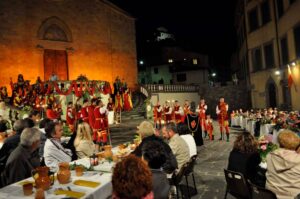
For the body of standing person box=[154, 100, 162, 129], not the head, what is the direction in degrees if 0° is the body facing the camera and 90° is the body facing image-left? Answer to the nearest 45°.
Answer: approximately 0°

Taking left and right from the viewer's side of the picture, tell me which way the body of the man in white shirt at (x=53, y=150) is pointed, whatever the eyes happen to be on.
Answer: facing to the right of the viewer

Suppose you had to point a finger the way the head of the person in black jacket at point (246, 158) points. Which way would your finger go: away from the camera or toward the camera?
away from the camera

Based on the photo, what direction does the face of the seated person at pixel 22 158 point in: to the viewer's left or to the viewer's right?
to the viewer's right

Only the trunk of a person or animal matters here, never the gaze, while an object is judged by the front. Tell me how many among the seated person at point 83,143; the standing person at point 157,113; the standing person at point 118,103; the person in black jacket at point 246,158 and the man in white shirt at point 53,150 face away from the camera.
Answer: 2

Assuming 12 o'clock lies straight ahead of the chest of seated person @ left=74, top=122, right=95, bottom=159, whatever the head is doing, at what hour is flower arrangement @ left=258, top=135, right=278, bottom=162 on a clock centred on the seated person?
The flower arrangement is roughly at 4 o'clock from the seated person.

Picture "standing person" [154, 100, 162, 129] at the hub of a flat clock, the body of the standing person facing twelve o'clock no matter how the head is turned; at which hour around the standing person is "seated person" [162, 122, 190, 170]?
The seated person is roughly at 12 o'clock from the standing person.
